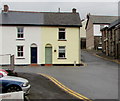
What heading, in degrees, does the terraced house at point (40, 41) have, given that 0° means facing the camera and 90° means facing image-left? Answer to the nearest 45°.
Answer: approximately 0°

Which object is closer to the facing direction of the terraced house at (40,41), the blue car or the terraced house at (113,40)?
the blue car

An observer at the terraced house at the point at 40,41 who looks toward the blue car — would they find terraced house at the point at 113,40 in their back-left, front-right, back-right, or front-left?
back-left

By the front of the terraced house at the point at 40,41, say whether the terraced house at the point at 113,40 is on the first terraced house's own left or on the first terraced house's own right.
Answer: on the first terraced house's own left

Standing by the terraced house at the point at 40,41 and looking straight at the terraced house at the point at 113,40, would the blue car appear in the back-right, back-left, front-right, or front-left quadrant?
back-right

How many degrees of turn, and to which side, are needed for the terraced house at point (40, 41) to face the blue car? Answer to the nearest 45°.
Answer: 0° — it already faces it
